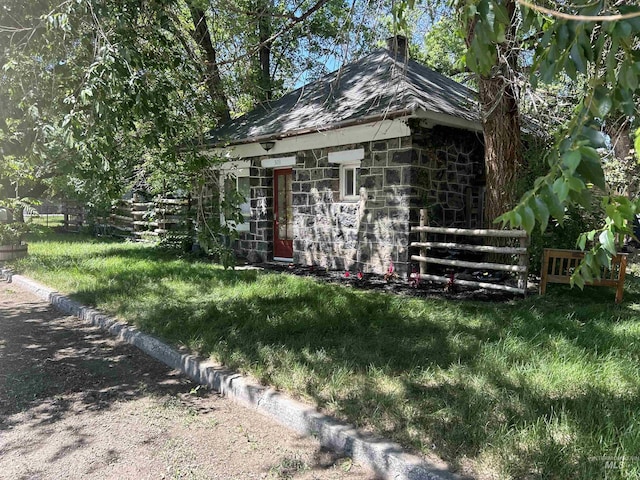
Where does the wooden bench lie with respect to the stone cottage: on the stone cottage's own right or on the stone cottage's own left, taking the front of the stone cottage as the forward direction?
on the stone cottage's own left

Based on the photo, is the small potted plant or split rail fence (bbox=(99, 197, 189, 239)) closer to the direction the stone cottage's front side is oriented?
the small potted plant

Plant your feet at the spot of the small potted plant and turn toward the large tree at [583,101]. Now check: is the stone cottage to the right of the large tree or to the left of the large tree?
left

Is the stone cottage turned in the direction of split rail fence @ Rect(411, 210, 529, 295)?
no

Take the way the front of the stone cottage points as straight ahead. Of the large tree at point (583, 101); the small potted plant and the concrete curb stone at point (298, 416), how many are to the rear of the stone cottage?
0

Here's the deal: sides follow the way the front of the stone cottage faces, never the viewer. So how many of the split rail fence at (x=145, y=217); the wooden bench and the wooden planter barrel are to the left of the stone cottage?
1

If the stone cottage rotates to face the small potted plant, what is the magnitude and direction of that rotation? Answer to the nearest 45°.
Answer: approximately 45° to its right

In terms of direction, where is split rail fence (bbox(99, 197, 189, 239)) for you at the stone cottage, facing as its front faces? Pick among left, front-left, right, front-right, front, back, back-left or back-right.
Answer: right

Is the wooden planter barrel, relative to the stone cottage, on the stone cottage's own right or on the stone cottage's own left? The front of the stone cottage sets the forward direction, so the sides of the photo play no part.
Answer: on the stone cottage's own right

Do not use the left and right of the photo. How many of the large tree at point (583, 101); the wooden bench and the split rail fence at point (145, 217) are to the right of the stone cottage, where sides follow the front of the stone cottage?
1

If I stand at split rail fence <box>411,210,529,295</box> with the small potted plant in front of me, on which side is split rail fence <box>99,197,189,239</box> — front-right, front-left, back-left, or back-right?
front-right

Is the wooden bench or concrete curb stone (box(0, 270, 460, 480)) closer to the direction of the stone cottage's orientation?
the concrete curb stone

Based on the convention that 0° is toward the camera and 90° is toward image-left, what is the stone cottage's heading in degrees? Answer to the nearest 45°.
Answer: approximately 45°

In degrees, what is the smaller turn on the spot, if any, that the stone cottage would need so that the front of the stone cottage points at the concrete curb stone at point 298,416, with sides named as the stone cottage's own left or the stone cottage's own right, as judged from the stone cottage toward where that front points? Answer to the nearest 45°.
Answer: approximately 45° to the stone cottage's own left
